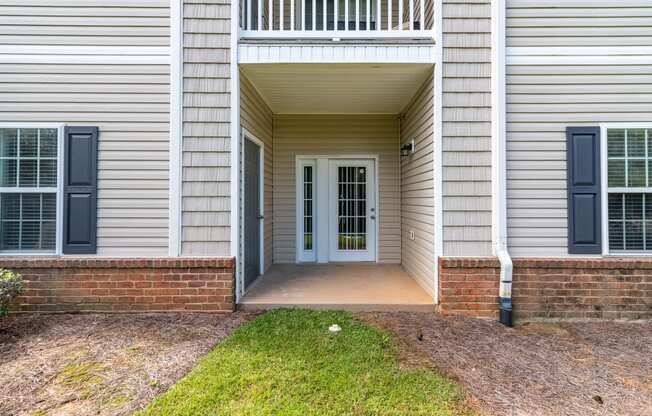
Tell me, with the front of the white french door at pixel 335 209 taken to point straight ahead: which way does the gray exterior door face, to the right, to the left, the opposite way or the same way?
to the left

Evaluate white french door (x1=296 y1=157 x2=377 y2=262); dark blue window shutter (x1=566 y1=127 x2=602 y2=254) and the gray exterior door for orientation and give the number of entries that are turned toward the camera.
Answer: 2

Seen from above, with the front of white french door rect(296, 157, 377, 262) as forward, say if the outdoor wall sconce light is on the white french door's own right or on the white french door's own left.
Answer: on the white french door's own left

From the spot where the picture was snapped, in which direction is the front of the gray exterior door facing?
facing to the right of the viewer

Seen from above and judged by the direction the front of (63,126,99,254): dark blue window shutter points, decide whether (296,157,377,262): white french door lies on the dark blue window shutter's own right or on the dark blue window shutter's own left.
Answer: on the dark blue window shutter's own left

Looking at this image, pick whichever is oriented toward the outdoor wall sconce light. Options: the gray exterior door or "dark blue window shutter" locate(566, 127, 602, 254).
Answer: the gray exterior door

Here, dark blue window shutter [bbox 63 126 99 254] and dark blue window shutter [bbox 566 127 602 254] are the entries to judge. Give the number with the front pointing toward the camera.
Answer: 2

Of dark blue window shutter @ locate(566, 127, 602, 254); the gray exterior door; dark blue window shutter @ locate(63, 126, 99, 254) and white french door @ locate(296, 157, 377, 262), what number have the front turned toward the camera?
3

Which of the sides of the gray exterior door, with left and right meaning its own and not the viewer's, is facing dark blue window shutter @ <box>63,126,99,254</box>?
back
